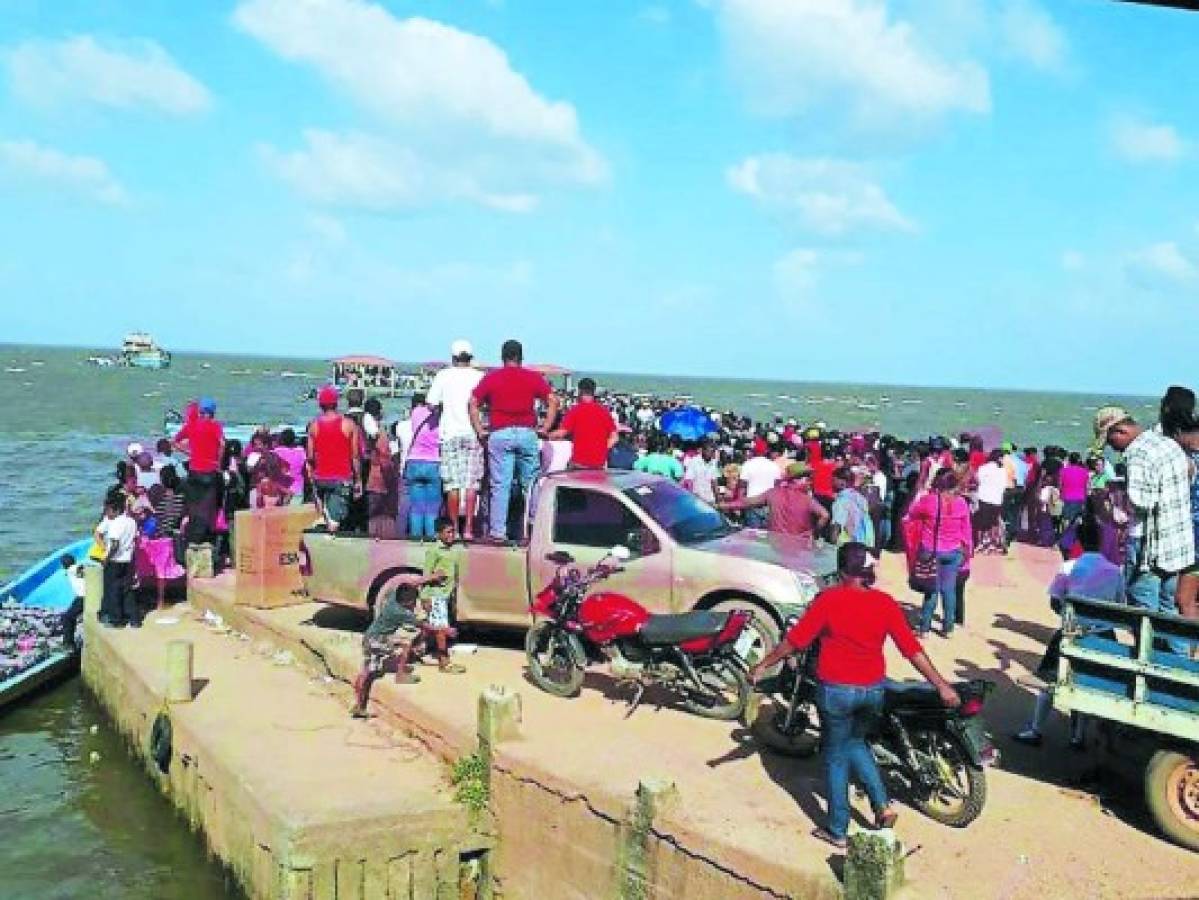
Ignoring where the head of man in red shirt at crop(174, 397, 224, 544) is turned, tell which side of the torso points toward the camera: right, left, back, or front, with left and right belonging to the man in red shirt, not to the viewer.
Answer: back

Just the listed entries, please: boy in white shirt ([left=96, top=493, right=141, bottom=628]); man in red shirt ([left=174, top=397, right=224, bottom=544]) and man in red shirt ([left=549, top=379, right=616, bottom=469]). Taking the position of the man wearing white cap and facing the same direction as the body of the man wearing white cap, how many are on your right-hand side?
1

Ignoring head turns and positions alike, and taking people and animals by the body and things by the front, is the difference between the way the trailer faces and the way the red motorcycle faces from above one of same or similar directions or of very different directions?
very different directions

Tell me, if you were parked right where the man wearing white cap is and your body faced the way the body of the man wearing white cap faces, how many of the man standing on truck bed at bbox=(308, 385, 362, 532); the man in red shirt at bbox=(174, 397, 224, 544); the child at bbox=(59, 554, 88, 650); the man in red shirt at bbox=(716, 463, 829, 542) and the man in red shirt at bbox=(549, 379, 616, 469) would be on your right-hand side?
2

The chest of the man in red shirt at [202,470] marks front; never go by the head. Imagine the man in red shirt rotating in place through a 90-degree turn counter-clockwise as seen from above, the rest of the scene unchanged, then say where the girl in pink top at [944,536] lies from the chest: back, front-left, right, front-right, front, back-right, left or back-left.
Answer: back-left

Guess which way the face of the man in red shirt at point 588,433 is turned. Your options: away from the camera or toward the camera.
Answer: away from the camera

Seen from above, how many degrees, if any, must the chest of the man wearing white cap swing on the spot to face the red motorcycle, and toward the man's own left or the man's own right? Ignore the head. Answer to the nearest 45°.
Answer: approximately 135° to the man's own right

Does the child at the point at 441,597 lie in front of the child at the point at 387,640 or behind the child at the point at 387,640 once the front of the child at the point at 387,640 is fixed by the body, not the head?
in front

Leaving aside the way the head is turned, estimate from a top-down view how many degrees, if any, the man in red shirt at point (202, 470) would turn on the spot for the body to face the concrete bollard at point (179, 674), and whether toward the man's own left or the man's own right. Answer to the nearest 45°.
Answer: approximately 180°

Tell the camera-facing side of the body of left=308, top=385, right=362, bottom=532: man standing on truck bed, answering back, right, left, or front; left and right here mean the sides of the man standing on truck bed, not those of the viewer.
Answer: back

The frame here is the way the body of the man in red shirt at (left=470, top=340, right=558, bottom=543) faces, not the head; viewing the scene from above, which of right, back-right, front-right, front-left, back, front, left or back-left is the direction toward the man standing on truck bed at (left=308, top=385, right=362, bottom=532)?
front-left

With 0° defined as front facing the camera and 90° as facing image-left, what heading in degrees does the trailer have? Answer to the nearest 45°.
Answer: approximately 270°

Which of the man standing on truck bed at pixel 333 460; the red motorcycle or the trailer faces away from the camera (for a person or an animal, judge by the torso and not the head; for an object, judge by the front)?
the man standing on truck bed

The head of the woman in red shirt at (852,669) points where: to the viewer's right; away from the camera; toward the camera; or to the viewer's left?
away from the camera

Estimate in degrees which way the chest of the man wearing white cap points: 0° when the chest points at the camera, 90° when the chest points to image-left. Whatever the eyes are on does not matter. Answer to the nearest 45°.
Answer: approximately 180°

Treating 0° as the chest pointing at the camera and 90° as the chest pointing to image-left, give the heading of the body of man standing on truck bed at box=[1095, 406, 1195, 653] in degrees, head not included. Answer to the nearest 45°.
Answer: approximately 90°

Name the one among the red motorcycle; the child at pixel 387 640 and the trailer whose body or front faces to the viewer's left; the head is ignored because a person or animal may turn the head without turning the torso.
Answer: the red motorcycle

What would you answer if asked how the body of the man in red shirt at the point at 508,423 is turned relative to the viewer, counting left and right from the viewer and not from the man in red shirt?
facing away from the viewer
